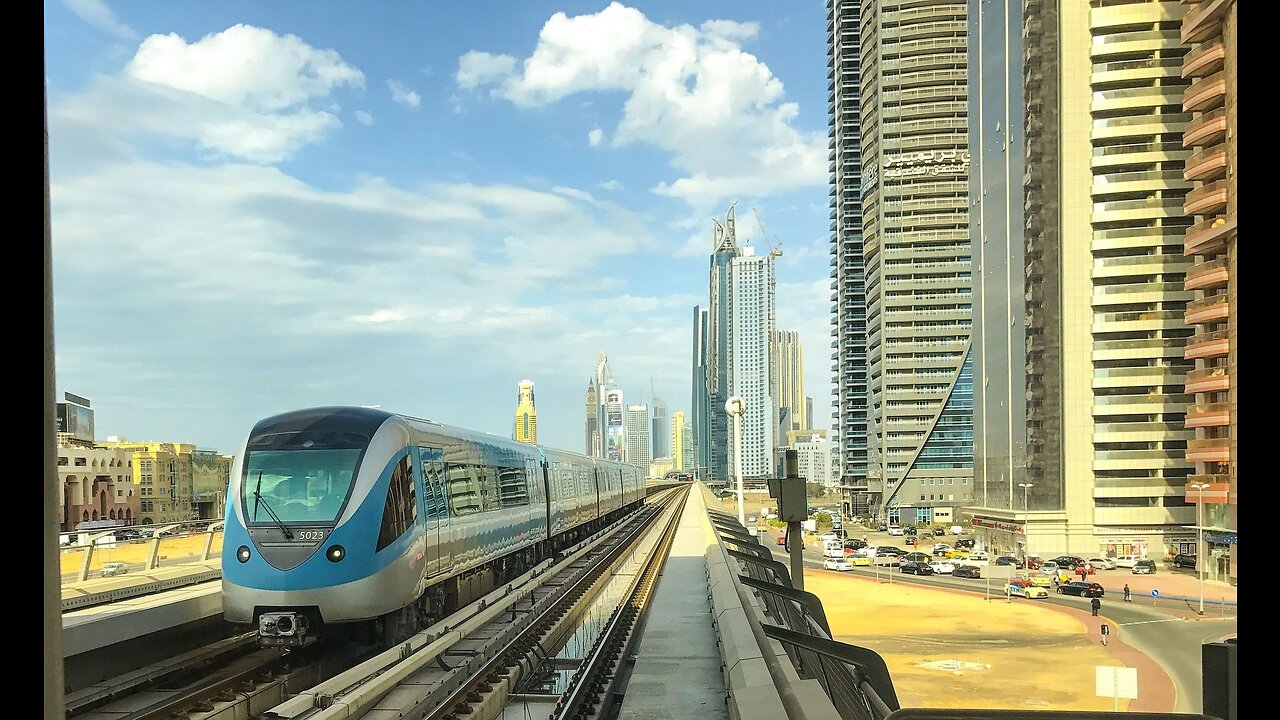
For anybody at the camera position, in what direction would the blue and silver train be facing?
facing the viewer and to the left of the viewer
